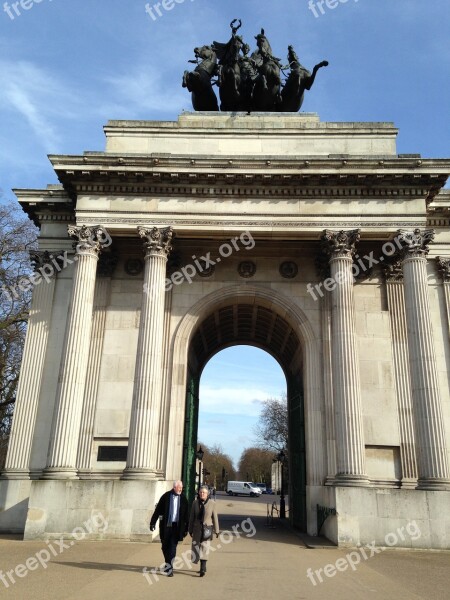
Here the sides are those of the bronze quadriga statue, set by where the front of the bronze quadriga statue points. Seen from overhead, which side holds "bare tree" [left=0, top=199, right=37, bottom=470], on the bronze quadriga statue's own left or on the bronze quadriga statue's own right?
on the bronze quadriga statue's own right

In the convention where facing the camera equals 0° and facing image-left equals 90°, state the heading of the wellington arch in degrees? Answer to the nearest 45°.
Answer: approximately 0°

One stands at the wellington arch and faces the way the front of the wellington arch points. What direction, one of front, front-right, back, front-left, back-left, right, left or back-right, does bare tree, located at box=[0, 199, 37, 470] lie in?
back-right

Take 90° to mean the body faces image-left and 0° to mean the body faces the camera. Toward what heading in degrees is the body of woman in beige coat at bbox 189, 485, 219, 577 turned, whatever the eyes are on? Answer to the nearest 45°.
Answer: approximately 0°
